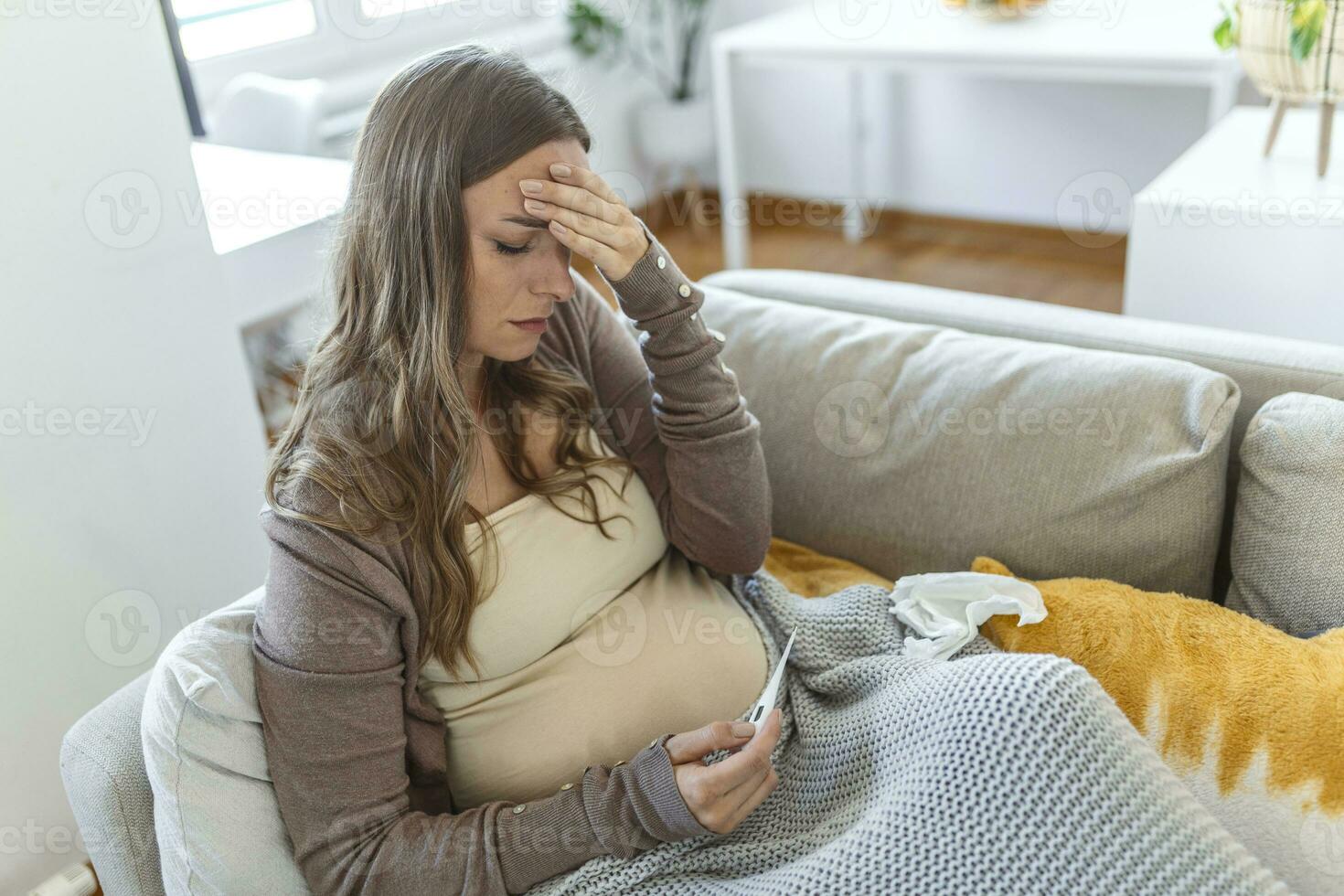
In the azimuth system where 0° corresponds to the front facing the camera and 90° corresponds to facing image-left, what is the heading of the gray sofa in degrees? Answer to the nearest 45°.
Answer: approximately 45°

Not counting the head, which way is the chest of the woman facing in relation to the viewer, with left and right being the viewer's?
facing the viewer and to the right of the viewer

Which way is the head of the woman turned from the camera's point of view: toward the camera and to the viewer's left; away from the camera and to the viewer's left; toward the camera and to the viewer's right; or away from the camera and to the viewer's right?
toward the camera and to the viewer's right

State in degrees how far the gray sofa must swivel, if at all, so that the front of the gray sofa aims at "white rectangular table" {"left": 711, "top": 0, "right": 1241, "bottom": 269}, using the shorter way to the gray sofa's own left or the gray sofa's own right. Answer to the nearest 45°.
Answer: approximately 135° to the gray sofa's own right

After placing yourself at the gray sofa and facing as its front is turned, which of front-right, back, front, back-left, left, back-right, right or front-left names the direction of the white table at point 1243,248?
back

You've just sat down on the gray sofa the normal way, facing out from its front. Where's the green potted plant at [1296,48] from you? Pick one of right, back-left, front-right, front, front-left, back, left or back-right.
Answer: back

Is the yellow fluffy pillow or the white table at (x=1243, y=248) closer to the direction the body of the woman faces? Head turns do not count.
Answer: the yellow fluffy pillow
